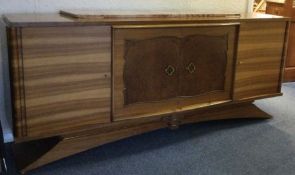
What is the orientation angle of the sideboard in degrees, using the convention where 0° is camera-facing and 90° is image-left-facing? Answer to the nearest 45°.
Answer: approximately 315°
